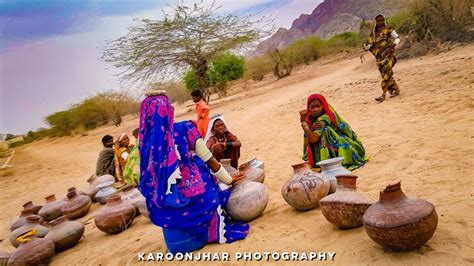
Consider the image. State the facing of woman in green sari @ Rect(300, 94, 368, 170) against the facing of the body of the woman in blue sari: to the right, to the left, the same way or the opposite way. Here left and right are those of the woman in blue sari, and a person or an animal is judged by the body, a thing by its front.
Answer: the opposite way

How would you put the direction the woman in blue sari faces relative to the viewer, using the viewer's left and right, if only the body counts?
facing away from the viewer and to the right of the viewer

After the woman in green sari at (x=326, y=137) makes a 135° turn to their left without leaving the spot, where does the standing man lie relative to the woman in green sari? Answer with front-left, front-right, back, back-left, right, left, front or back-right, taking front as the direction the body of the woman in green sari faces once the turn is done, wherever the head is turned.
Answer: back-left

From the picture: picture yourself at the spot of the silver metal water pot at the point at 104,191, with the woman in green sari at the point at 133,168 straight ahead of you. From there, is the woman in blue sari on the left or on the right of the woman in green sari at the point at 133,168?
right

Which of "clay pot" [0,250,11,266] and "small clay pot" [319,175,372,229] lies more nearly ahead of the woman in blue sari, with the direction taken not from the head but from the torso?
the small clay pot

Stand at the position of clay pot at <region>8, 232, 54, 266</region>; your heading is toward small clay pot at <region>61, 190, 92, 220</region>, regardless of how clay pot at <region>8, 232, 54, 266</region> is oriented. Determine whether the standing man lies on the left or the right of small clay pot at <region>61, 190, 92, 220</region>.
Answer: right
